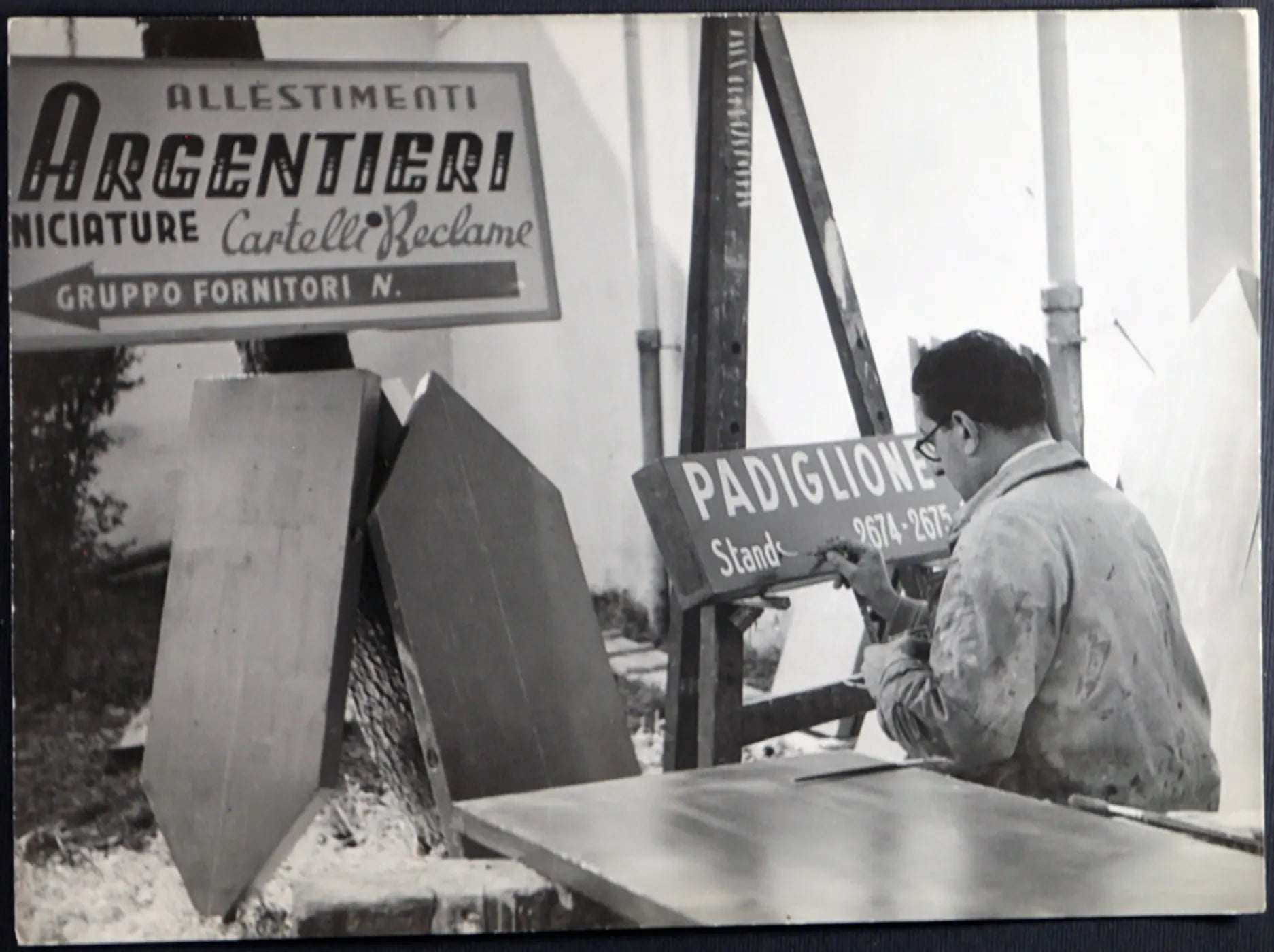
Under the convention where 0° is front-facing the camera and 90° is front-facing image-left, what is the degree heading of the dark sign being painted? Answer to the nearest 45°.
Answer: approximately 315°

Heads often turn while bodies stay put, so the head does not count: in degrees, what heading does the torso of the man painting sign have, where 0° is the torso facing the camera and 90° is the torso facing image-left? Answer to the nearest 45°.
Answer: approximately 135°

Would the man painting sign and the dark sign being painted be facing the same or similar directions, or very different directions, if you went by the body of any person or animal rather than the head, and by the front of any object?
very different directions

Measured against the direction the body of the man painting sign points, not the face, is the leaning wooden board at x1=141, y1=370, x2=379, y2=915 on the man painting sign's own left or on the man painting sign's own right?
on the man painting sign's own left
